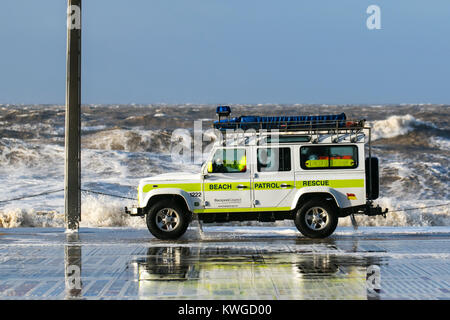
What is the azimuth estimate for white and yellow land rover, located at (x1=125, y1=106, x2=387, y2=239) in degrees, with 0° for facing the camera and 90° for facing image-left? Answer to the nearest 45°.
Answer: approximately 90°
